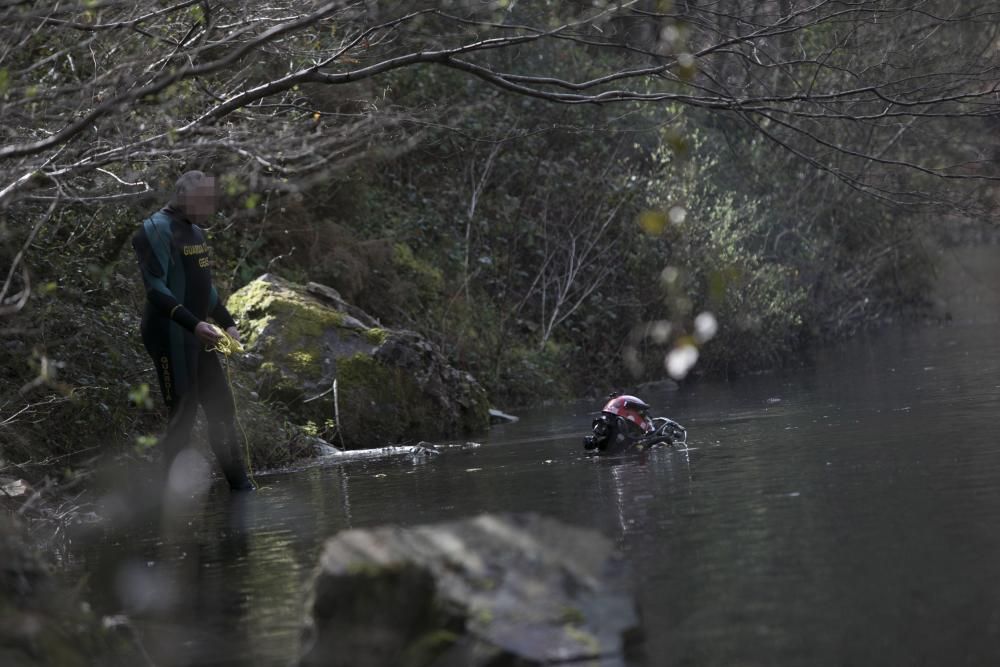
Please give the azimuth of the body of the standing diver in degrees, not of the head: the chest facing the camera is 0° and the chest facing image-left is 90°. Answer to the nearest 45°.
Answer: approximately 315°

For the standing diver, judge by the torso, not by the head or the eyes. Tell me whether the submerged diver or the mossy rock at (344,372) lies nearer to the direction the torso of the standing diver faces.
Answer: the submerged diver

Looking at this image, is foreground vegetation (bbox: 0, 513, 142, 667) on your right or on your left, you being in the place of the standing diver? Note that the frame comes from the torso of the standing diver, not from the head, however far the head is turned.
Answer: on your right

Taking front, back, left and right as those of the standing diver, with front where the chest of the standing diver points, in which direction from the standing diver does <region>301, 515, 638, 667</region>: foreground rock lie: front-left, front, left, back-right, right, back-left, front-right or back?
front-right

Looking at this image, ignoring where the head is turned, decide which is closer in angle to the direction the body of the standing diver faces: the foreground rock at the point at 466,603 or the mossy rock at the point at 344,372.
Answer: the foreground rock

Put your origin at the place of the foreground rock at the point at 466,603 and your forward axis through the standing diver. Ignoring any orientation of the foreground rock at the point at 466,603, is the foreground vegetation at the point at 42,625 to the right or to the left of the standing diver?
left

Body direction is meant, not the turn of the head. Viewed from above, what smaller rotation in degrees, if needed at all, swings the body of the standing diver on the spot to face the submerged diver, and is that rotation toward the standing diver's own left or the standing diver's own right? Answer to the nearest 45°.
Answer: approximately 45° to the standing diver's own left
